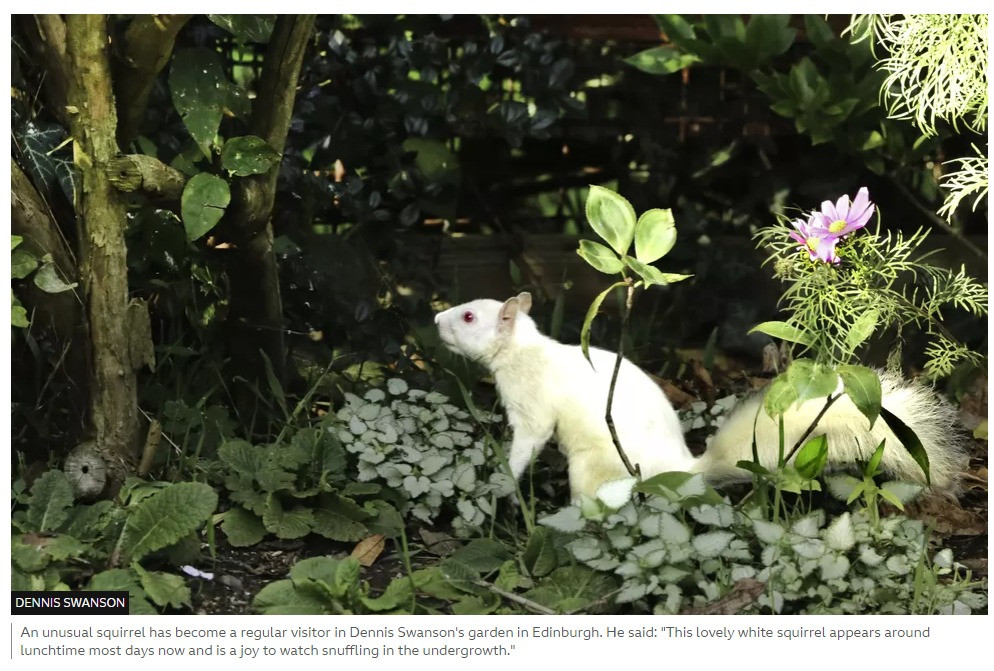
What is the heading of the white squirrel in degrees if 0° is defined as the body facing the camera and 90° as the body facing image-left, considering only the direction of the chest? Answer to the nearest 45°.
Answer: approximately 90°

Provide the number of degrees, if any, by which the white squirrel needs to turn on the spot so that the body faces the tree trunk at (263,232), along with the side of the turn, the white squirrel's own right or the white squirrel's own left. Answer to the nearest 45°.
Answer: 0° — it already faces it

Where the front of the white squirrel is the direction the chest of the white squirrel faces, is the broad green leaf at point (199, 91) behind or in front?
in front

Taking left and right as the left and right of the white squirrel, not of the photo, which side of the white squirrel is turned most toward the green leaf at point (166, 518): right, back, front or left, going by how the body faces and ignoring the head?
front

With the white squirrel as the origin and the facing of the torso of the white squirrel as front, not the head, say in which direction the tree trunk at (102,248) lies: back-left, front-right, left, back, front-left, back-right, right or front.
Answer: front

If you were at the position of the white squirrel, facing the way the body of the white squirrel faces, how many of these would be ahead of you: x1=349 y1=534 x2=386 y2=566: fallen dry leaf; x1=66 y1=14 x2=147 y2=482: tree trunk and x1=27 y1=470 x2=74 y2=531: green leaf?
3

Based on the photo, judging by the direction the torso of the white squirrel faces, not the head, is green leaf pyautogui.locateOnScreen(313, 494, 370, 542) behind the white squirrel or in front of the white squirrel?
in front
